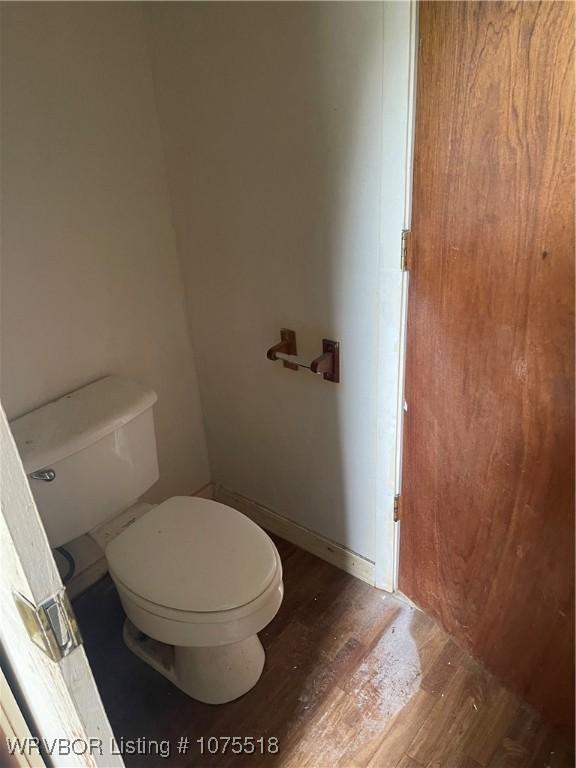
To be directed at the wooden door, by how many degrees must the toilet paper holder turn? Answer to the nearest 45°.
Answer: approximately 90° to its left

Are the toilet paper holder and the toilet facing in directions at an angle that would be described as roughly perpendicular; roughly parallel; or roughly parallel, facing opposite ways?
roughly perpendicular

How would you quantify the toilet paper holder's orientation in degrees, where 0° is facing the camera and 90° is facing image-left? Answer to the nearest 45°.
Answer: approximately 45°

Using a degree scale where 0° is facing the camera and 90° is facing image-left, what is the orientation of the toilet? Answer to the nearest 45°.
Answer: approximately 315°

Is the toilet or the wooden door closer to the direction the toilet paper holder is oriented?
the toilet
